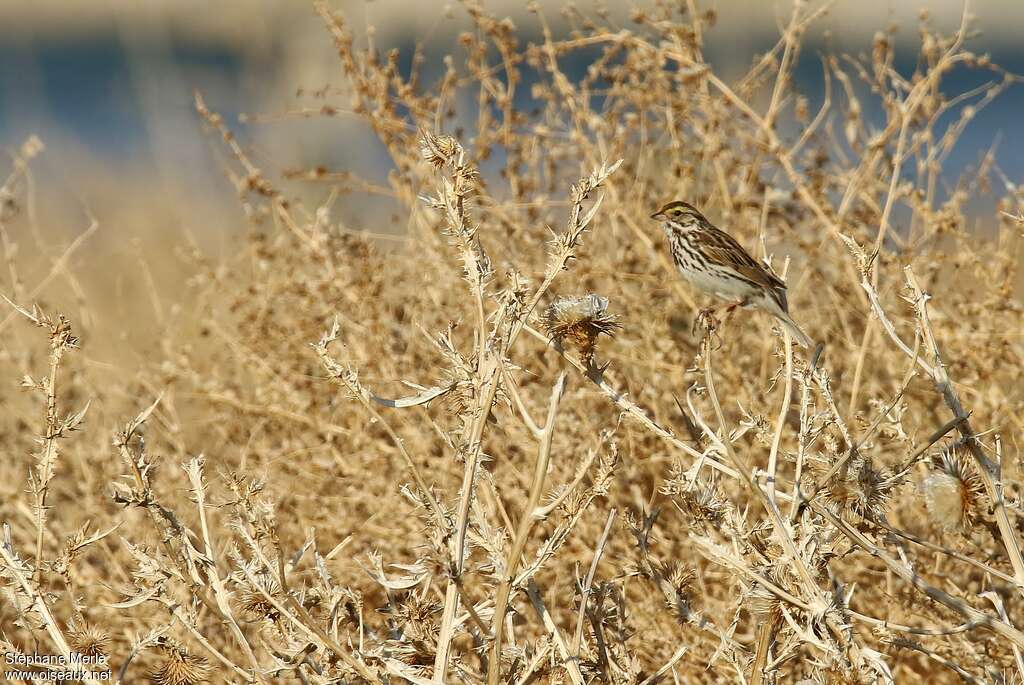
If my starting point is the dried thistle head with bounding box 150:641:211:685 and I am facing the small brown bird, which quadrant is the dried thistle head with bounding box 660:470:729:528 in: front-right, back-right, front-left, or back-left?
front-right

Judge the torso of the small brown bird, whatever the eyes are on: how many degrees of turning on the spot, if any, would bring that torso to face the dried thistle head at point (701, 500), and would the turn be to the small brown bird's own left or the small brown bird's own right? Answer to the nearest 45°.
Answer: approximately 90° to the small brown bird's own left

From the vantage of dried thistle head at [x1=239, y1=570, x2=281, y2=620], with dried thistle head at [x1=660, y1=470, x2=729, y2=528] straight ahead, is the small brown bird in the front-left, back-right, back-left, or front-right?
front-left

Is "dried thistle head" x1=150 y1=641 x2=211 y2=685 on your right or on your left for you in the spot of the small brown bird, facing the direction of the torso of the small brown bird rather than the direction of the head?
on your left

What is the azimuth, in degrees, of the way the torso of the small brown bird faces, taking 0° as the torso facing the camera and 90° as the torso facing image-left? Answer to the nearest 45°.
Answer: approximately 90°

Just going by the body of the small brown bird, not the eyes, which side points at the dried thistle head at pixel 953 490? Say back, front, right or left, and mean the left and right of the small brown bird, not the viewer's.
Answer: back

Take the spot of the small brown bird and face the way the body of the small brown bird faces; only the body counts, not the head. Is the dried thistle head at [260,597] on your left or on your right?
on your left

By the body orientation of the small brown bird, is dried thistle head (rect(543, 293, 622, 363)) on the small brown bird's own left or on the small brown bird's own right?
on the small brown bird's own left
